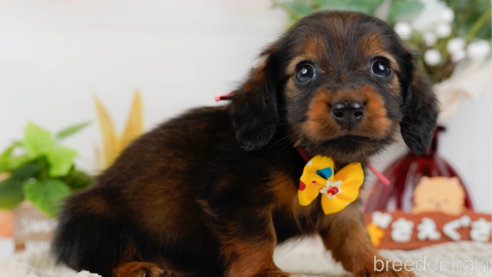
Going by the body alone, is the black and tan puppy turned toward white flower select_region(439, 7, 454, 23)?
no

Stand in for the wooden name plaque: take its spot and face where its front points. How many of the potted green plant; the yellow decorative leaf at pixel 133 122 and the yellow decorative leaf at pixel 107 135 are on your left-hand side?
0

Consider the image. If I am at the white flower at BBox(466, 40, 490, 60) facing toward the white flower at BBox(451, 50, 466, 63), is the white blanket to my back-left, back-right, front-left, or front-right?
front-left

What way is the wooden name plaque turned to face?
toward the camera

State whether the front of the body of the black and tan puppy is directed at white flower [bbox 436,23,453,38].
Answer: no

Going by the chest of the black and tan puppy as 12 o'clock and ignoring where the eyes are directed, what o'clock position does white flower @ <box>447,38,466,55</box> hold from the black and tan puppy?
The white flower is roughly at 9 o'clock from the black and tan puppy.

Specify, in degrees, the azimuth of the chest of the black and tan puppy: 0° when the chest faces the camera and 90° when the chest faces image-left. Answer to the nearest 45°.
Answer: approximately 315°

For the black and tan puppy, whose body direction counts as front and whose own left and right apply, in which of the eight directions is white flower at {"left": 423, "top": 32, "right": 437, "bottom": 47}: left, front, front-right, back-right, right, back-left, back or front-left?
left

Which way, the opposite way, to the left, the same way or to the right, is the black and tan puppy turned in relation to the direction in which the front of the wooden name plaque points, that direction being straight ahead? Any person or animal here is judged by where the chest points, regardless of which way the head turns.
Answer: to the left

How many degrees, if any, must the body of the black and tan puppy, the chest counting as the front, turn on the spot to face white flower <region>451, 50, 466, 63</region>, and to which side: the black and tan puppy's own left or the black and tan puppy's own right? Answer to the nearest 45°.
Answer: approximately 90° to the black and tan puppy's own left
